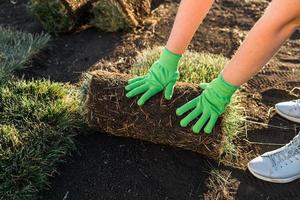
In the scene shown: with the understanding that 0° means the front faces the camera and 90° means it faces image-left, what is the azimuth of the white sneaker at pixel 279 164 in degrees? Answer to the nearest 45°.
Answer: approximately 90°

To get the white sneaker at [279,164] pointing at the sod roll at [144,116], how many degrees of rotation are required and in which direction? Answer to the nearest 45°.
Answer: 0° — it already faces it

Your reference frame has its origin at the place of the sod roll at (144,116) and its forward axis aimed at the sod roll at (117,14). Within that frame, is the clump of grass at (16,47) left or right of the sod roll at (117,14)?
left

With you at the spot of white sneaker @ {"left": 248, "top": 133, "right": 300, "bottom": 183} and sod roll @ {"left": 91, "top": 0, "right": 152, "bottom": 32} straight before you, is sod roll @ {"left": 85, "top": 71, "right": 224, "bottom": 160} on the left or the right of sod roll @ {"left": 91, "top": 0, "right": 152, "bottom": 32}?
left
